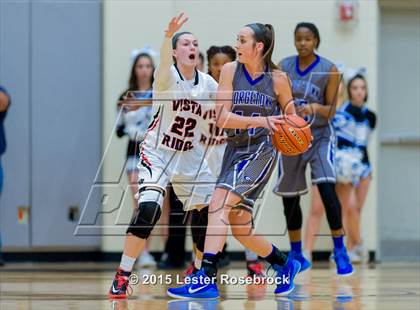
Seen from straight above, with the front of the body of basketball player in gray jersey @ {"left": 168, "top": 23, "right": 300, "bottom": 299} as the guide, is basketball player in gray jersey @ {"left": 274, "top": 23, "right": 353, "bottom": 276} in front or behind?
behind

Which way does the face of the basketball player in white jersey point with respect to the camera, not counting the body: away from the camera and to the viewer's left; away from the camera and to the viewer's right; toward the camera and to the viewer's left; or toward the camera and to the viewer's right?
toward the camera and to the viewer's right

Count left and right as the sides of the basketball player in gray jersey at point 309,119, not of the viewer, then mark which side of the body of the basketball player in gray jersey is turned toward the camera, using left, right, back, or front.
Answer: front

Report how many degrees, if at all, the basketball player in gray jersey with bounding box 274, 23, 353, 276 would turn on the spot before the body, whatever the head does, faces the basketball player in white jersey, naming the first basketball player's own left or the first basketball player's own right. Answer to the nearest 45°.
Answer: approximately 45° to the first basketball player's own right

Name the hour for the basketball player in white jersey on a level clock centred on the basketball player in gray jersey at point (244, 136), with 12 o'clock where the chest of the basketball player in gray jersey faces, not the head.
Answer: The basketball player in white jersey is roughly at 2 o'clock from the basketball player in gray jersey.

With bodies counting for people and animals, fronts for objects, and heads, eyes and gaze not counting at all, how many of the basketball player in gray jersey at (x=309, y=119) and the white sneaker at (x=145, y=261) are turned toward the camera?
2

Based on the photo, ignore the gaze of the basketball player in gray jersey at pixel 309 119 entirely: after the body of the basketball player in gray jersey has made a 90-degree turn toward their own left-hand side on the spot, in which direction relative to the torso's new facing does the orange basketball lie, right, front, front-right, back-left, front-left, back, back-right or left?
right

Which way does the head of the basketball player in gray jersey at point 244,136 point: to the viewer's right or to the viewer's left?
to the viewer's left
